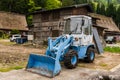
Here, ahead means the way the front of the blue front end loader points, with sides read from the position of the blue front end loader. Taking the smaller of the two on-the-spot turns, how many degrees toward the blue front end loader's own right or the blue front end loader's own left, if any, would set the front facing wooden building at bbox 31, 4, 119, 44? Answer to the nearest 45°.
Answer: approximately 135° to the blue front end loader's own right

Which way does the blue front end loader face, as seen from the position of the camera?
facing the viewer and to the left of the viewer
